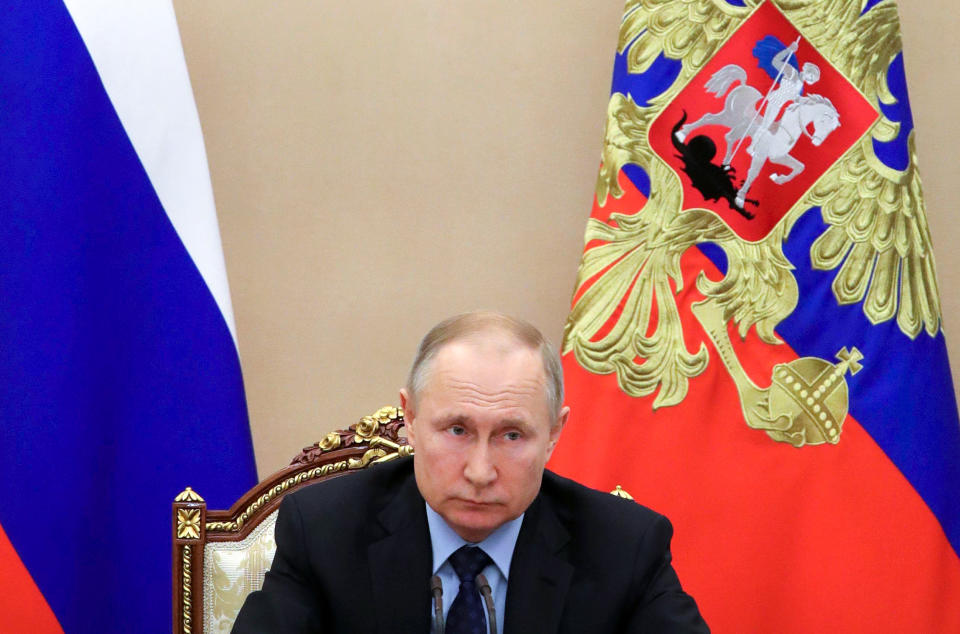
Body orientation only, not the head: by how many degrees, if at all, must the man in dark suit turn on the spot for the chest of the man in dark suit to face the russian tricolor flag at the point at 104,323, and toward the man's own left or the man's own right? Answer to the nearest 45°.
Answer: approximately 135° to the man's own right

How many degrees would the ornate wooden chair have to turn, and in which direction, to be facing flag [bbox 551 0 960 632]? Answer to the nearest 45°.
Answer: approximately 90° to its left

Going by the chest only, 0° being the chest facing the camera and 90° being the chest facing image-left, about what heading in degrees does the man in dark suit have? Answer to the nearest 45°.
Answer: approximately 0°
